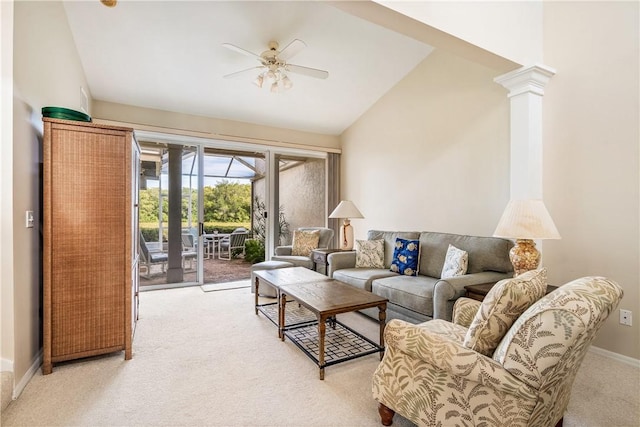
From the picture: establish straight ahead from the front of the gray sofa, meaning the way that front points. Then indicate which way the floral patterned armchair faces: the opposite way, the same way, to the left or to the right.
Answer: to the right

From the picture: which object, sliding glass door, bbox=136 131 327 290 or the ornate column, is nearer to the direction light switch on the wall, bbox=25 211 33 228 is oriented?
the ornate column

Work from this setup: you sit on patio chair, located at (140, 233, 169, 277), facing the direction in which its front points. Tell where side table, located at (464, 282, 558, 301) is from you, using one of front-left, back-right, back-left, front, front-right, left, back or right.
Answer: front-right

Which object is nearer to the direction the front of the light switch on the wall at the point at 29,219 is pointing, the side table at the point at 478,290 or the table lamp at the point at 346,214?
the side table

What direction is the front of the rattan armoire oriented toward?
to the viewer's right

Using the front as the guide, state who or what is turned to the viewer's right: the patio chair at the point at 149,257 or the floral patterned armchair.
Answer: the patio chair

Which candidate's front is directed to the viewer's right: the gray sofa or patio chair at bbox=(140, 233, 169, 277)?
the patio chair

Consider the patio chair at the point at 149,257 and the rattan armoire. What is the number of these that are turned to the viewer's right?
2

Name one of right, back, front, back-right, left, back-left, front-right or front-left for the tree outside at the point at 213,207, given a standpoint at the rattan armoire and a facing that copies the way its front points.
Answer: front-left

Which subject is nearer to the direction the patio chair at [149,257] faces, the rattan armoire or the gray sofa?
the gray sofa

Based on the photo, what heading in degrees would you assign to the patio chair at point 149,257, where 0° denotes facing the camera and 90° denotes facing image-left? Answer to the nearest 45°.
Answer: approximately 270°

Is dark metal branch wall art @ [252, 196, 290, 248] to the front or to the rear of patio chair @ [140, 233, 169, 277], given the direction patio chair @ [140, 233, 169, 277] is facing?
to the front

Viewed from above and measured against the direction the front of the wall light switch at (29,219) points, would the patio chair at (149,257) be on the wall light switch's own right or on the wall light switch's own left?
on the wall light switch's own left
